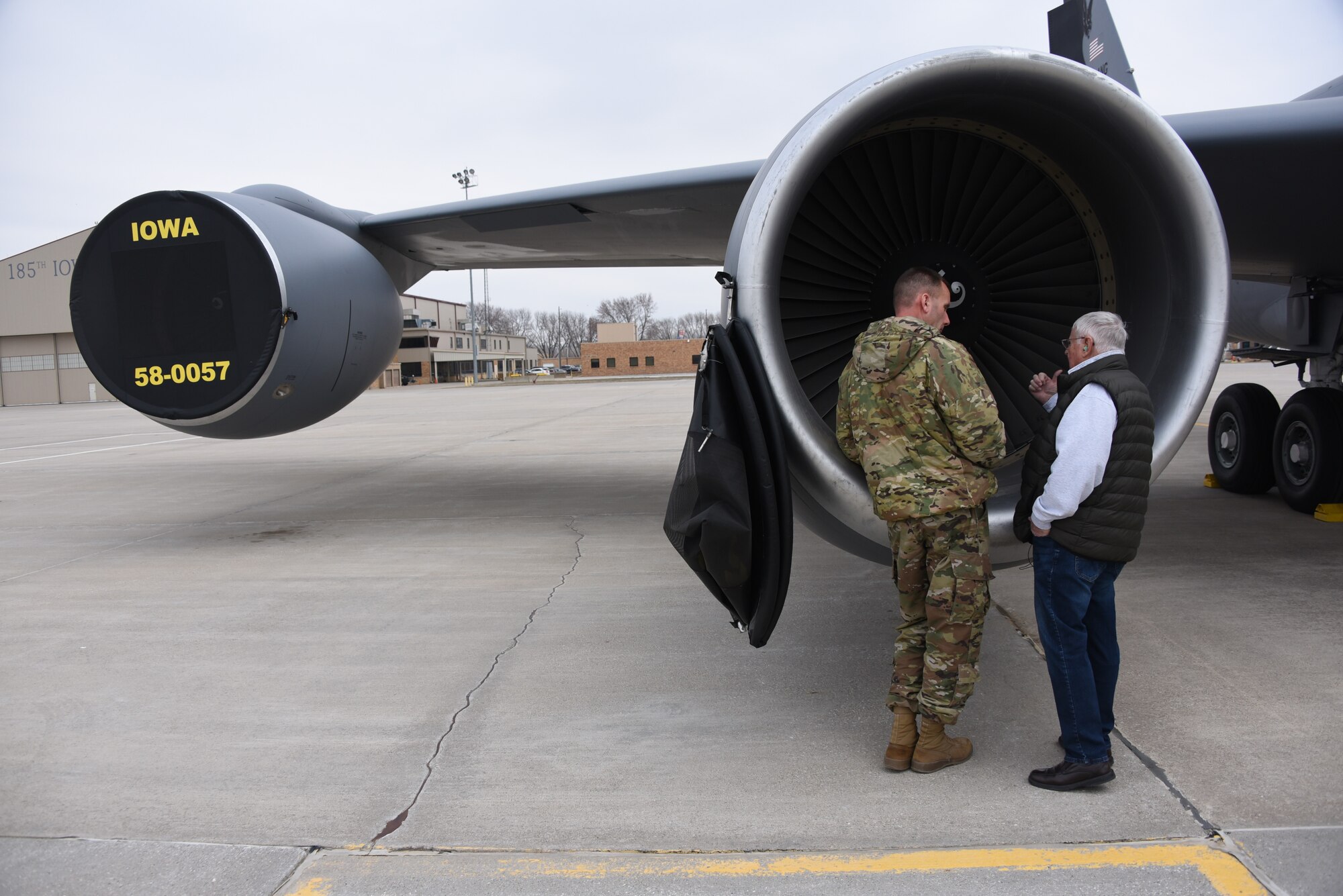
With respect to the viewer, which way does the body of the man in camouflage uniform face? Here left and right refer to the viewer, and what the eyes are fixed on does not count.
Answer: facing away from the viewer and to the right of the viewer

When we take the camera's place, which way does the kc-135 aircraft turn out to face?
facing the viewer

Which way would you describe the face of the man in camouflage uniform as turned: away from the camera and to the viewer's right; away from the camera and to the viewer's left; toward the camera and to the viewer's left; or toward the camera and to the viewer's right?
away from the camera and to the viewer's right

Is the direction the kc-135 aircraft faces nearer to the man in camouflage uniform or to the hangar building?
the man in camouflage uniform

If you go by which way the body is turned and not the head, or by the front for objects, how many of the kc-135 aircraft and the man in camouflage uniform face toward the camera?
1

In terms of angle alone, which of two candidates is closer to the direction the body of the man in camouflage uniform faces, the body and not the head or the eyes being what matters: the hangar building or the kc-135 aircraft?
the kc-135 aircraft

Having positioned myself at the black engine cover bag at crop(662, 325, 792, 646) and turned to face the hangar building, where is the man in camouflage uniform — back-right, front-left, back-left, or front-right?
back-right

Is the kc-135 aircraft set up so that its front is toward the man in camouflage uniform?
yes

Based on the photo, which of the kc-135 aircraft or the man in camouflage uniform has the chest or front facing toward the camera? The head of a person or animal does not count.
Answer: the kc-135 aircraft

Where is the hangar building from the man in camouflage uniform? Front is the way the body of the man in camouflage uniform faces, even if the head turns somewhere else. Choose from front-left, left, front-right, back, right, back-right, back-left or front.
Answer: left
